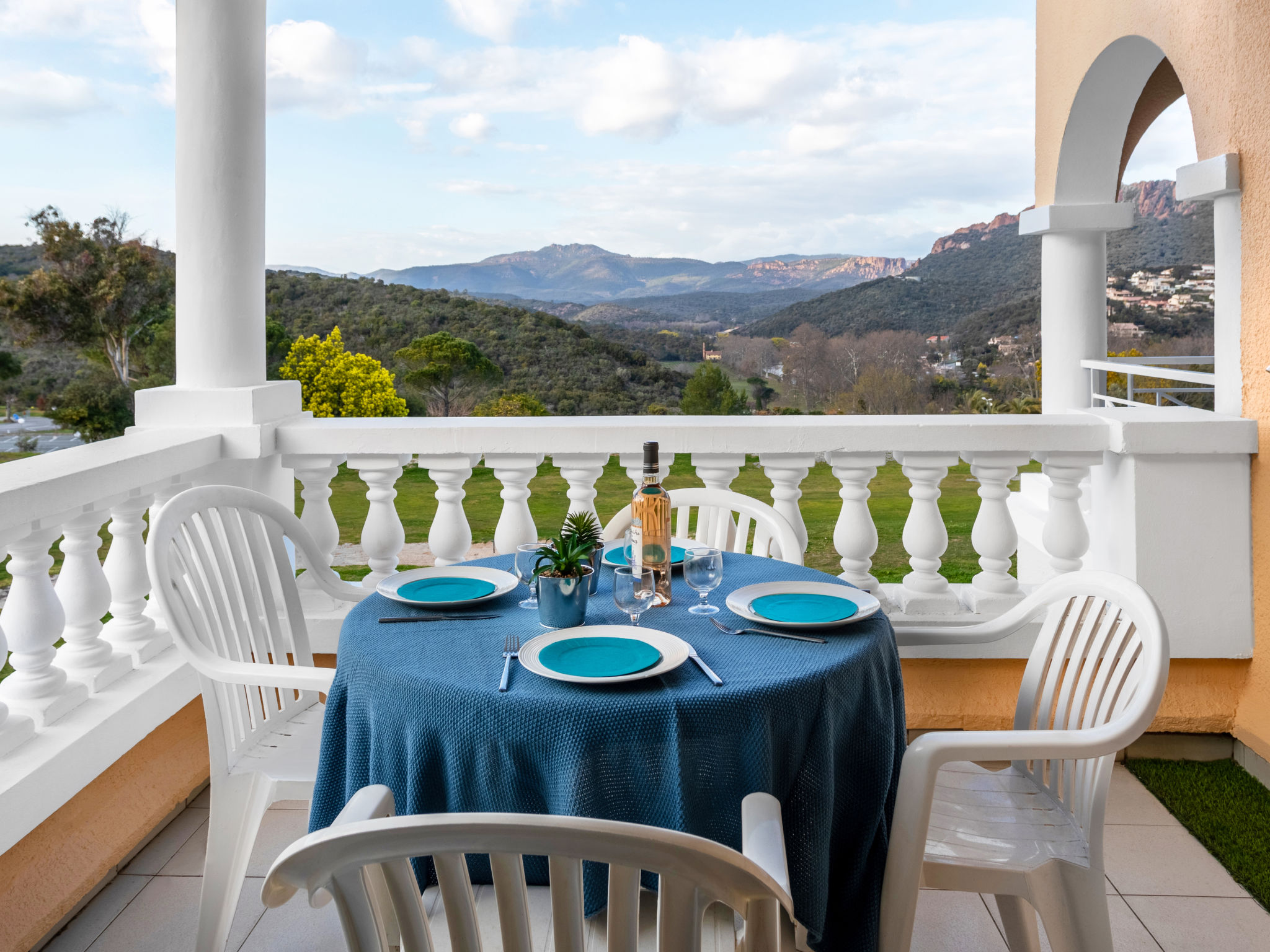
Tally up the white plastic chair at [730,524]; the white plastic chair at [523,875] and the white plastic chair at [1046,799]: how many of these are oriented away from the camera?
1

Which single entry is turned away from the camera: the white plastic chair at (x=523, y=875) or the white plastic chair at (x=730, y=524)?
the white plastic chair at (x=523, y=875)

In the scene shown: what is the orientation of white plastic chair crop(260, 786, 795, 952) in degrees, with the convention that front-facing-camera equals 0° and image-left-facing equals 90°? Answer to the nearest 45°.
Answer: approximately 180°

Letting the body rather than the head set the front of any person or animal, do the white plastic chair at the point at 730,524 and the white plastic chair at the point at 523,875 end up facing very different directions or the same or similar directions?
very different directions

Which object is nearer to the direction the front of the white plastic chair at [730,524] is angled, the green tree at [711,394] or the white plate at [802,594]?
the white plate

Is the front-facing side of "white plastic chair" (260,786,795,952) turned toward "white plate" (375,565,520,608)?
yes

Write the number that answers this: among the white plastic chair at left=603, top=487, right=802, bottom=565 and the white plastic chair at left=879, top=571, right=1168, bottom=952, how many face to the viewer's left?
1

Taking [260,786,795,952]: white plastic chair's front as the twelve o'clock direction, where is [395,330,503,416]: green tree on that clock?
The green tree is roughly at 12 o'clock from the white plastic chair.

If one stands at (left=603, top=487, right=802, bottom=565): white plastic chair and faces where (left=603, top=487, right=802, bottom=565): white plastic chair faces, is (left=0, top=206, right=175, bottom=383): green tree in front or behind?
behind

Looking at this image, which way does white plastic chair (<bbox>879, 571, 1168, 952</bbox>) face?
to the viewer's left

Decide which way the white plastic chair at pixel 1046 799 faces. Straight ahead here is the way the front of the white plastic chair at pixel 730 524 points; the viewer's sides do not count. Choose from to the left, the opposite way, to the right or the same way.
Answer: to the right
